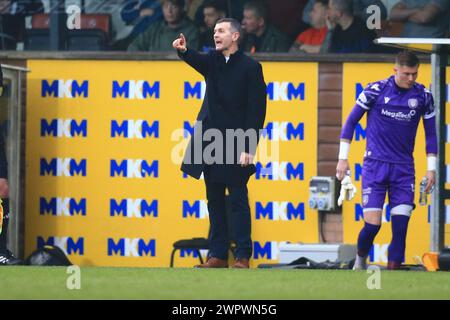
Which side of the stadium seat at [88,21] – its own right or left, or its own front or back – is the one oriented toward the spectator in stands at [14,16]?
right

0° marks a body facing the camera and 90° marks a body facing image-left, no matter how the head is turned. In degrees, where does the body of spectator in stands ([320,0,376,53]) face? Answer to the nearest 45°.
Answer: approximately 45°

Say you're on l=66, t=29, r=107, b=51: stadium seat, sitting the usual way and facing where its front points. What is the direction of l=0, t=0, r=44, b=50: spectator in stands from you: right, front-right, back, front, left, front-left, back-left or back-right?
right

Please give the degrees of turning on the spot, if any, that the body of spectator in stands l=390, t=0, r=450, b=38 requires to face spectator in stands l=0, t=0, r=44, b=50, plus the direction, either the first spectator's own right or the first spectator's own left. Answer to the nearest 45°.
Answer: approximately 45° to the first spectator's own right

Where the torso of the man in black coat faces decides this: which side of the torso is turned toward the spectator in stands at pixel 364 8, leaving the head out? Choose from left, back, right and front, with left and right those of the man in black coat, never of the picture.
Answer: back

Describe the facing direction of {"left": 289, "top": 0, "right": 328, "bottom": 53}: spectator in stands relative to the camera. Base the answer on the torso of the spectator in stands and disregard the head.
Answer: toward the camera

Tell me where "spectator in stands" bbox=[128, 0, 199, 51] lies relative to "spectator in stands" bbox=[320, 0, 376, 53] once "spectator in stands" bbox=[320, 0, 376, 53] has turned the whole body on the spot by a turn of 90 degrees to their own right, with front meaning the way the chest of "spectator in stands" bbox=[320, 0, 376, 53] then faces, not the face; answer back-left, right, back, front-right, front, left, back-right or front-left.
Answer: front-left

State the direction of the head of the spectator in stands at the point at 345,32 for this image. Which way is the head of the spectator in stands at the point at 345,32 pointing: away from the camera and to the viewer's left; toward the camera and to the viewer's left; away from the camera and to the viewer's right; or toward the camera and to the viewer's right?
toward the camera and to the viewer's left

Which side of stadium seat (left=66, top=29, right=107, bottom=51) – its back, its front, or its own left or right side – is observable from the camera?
front

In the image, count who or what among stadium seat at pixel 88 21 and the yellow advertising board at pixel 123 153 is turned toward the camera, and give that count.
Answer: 2

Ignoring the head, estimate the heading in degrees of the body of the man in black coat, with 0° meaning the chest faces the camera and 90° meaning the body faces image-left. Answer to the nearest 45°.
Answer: approximately 45°

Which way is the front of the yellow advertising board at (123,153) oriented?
toward the camera
